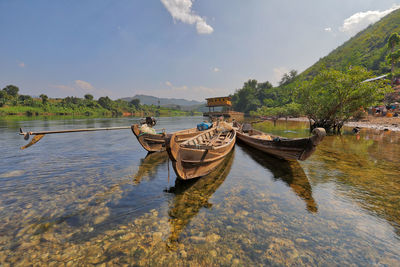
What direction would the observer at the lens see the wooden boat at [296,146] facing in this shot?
facing the viewer and to the right of the viewer

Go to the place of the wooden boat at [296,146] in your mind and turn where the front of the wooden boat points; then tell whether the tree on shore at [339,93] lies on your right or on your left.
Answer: on your left

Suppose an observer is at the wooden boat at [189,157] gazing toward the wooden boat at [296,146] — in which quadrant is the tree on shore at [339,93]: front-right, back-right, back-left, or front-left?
front-left

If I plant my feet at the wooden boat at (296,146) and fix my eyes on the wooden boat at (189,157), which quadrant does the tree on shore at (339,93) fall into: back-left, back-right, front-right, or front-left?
back-right

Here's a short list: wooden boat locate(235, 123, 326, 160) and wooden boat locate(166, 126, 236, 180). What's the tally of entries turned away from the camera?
0

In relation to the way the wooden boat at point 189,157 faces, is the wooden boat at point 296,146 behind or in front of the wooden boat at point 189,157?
behind

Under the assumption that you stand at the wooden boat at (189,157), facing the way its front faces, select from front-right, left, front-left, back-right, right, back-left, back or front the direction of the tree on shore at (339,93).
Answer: back

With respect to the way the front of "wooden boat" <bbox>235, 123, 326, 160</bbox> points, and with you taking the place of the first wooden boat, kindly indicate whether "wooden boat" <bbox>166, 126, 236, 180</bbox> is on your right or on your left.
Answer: on your right

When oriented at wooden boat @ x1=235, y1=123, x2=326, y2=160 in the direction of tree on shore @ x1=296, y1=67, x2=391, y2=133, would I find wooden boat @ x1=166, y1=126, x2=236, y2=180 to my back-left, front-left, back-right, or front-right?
back-left

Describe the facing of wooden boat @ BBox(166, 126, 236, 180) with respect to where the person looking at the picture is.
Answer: facing the viewer and to the left of the viewer
